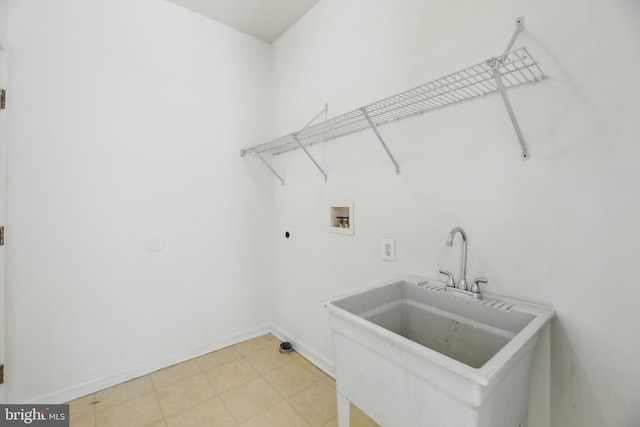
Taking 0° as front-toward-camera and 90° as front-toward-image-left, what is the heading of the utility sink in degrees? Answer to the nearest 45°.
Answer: approximately 45°

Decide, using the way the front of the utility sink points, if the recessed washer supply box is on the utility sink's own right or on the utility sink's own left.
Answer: on the utility sink's own right

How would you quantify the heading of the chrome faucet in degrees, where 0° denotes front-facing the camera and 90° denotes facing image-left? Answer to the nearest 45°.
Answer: approximately 45°

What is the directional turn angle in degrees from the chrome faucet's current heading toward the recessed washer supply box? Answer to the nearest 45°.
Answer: approximately 90° to its right
